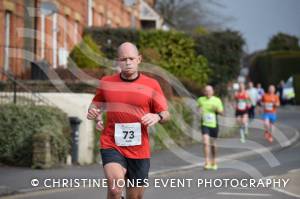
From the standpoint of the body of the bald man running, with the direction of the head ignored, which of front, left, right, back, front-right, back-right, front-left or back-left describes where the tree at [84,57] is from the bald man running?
back

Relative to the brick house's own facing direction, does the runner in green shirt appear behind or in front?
in front

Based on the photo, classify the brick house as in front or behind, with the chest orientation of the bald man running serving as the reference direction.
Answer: behind

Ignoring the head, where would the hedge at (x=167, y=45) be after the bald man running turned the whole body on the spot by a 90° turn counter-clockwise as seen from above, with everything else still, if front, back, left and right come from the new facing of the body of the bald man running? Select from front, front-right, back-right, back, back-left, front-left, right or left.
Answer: left

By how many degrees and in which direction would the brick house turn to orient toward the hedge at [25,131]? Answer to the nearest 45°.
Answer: approximately 45° to its right

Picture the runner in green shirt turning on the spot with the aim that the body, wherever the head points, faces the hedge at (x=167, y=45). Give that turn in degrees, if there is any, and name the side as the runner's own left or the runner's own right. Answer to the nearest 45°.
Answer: approximately 180°

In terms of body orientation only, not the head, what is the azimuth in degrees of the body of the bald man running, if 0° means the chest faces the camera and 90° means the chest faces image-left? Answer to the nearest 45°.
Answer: approximately 0°

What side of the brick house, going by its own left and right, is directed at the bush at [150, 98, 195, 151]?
front

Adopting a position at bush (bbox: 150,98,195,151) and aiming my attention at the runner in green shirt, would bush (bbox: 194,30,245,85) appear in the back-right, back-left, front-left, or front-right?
back-left
